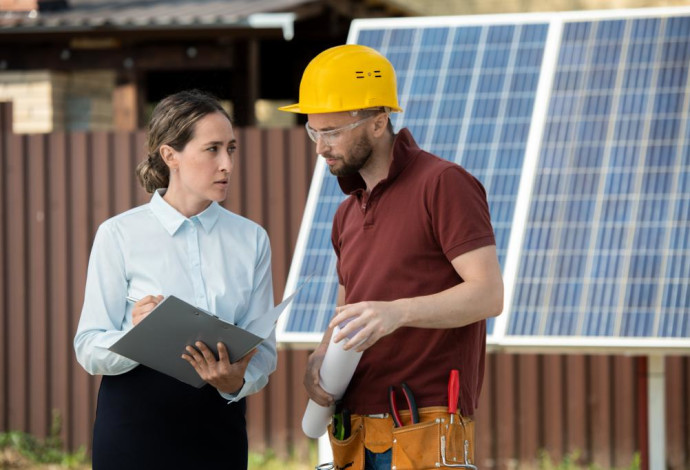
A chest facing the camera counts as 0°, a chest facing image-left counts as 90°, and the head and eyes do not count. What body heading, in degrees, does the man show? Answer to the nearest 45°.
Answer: approximately 45°

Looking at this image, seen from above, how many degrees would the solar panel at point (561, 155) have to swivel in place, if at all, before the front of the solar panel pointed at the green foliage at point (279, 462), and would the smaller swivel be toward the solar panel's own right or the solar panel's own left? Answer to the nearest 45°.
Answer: approximately 135° to the solar panel's own right

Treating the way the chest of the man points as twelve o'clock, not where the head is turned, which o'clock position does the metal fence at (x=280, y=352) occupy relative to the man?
The metal fence is roughly at 4 o'clock from the man.

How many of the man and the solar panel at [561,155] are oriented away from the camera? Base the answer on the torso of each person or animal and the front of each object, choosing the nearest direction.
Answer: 0

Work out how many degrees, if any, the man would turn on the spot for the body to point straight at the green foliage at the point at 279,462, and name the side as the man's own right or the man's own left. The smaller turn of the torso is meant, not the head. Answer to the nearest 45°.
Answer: approximately 135° to the man's own right

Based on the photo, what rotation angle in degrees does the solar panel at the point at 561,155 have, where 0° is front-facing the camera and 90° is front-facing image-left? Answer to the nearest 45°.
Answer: approximately 0°

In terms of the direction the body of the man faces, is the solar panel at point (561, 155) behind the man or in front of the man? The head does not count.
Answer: behind

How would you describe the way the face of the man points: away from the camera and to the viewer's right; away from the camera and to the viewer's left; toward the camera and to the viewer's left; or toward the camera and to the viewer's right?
toward the camera and to the viewer's left

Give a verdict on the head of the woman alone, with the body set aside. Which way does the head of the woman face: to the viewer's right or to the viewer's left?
to the viewer's right
